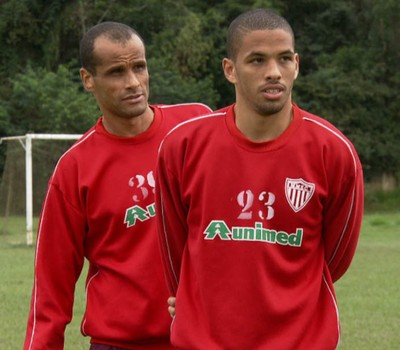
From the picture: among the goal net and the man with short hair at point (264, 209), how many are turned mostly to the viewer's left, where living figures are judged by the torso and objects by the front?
0

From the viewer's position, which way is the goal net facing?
facing the viewer and to the right of the viewer

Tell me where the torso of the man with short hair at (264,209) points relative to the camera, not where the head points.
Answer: toward the camera

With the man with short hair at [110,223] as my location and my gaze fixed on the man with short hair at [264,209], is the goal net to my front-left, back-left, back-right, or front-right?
back-left

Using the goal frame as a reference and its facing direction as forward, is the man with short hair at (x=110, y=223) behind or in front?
in front

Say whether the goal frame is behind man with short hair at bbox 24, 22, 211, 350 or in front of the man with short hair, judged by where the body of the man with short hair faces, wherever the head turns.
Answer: behind

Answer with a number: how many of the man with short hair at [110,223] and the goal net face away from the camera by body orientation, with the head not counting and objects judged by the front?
0

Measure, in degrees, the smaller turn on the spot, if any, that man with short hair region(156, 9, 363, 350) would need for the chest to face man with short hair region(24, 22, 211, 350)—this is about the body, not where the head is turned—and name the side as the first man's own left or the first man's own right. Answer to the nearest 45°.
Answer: approximately 135° to the first man's own right

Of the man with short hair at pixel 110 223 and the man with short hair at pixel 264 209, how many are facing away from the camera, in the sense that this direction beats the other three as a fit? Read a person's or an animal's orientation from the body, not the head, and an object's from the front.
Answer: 0

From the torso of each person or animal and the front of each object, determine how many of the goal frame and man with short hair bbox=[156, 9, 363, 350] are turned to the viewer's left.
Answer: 0

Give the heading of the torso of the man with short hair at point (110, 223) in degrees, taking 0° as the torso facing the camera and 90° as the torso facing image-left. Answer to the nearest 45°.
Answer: approximately 315°
